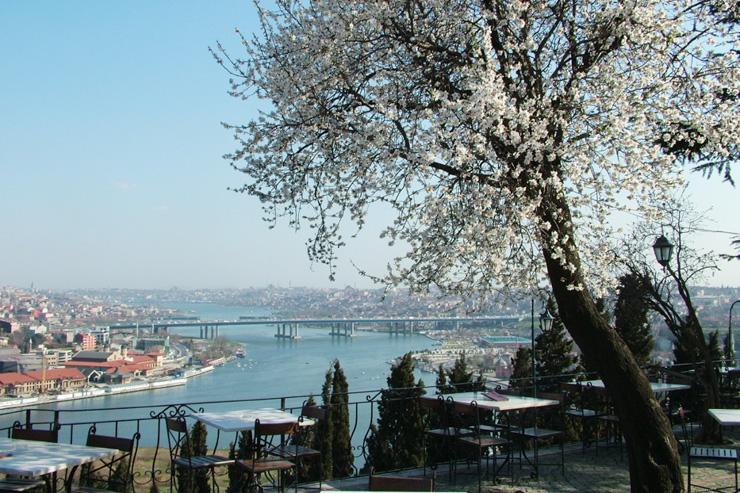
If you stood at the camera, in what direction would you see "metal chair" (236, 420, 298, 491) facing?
facing away from the viewer and to the left of the viewer

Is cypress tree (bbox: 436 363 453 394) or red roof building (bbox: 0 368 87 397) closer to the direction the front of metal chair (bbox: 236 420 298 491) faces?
the red roof building

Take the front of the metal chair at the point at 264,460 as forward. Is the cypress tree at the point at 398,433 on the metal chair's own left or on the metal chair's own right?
on the metal chair's own right

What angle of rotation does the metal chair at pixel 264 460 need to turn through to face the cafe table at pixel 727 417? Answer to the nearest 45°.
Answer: approximately 135° to its right

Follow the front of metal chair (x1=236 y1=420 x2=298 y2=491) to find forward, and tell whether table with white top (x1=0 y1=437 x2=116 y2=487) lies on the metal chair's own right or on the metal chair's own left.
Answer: on the metal chair's own left

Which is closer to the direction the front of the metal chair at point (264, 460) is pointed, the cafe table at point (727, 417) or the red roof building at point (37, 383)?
the red roof building
